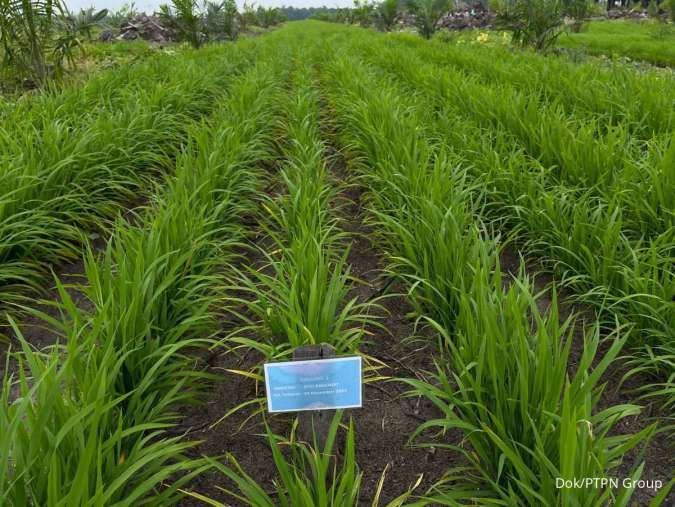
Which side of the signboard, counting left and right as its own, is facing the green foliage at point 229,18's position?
back

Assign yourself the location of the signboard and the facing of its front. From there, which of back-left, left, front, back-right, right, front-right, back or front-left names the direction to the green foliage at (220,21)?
back

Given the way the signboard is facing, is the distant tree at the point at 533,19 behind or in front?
behind

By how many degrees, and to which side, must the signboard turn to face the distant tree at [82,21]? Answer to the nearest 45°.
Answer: approximately 180°

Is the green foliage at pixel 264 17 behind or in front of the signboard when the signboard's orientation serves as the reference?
behind

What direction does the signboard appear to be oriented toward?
toward the camera

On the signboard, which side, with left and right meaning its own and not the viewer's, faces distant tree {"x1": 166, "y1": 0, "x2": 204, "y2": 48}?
back

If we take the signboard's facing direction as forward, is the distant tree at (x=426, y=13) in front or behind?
behind

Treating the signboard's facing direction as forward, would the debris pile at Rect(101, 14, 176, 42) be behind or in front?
behind

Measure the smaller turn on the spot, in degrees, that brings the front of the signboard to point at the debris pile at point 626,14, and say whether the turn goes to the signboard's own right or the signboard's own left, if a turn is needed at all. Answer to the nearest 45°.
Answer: approximately 135° to the signboard's own left
